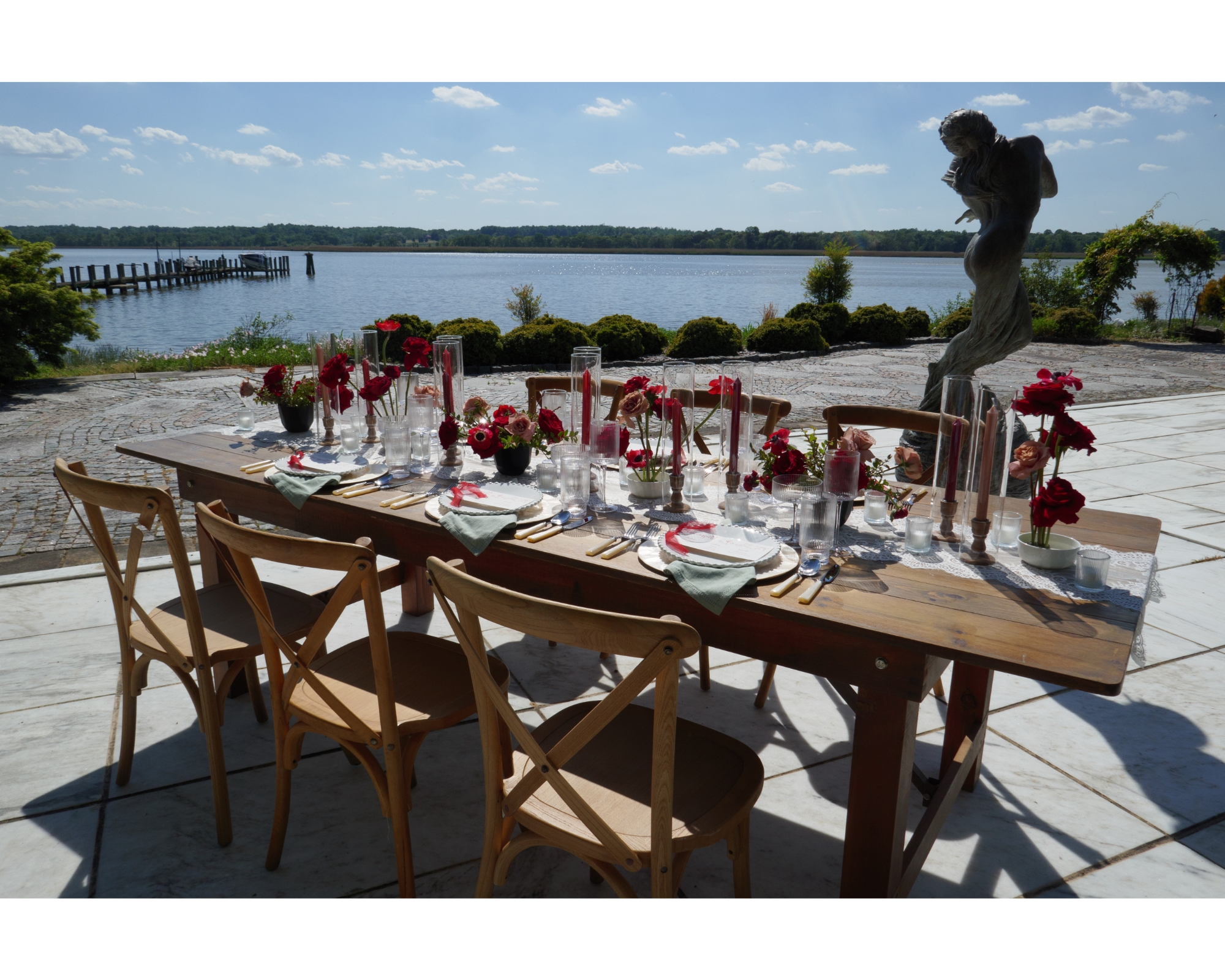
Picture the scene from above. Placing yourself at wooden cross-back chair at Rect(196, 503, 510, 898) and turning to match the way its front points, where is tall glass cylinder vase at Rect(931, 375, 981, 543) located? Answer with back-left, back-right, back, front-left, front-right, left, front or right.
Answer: front-right

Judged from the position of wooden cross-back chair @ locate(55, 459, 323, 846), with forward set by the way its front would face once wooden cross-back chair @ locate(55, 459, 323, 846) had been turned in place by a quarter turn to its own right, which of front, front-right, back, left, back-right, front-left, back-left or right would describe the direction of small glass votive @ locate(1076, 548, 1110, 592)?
front

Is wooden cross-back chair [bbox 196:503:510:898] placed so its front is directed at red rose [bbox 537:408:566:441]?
yes

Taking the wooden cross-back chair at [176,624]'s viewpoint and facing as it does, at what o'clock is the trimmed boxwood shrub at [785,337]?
The trimmed boxwood shrub is roughly at 12 o'clock from the wooden cross-back chair.

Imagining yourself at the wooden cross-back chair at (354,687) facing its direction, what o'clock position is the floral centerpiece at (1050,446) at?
The floral centerpiece is roughly at 2 o'clock from the wooden cross-back chair.

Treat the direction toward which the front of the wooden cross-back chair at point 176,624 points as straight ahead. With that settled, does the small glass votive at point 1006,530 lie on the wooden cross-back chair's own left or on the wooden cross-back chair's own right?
on the wooden cross-back chair's own right

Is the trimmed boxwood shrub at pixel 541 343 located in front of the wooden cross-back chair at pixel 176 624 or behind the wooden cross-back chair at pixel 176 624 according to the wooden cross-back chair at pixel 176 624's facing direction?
in front

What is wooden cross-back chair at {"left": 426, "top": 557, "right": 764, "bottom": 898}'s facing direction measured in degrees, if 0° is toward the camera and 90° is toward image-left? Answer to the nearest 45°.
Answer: approximately 225°

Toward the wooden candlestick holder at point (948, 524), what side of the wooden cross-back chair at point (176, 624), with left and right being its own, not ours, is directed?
right

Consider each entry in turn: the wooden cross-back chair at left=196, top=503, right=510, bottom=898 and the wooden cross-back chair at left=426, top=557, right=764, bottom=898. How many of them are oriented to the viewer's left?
0

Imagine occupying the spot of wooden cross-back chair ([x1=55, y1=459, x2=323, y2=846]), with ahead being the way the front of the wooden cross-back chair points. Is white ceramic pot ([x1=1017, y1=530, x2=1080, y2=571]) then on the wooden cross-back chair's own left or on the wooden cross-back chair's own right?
on the wooden cross-back chair's own right

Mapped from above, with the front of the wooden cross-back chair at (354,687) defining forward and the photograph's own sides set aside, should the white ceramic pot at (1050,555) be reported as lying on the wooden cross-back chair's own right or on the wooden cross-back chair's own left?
on the wooden cross-back chair's own right

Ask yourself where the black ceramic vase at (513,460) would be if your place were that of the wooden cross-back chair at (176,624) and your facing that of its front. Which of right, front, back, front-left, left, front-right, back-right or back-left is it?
front-right

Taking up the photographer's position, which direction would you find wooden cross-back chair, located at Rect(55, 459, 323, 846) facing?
facing away from the viewer and to the right of the viewer
